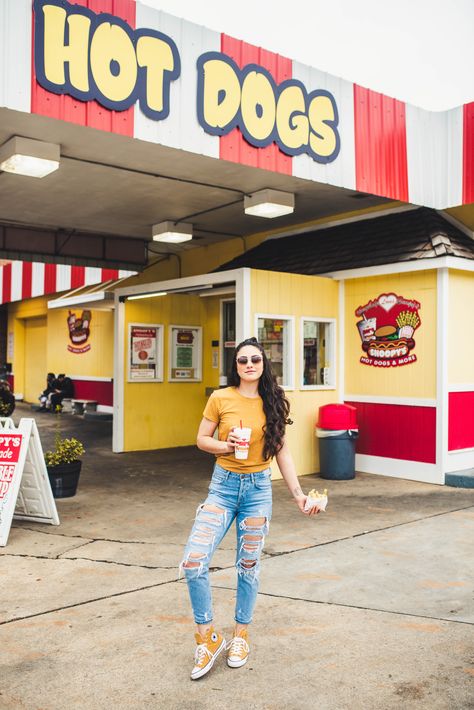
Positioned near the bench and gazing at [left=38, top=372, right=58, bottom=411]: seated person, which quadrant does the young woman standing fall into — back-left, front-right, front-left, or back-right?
back-left

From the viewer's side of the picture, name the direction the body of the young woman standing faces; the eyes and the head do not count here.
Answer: toward the camera

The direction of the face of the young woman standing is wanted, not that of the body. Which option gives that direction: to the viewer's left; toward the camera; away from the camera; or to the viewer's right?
toward the camera

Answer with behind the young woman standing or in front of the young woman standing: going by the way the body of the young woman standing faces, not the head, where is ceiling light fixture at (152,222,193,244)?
behind

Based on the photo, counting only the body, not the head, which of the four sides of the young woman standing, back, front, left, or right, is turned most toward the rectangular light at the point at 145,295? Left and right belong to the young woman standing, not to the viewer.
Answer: back

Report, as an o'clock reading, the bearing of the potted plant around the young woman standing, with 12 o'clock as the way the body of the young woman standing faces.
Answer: The potted plant is roughly at 5 o'clock from the young woman standing.

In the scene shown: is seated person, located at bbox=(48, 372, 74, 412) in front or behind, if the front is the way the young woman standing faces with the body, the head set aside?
behind

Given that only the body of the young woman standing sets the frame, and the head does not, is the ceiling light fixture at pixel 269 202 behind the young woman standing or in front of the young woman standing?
behind

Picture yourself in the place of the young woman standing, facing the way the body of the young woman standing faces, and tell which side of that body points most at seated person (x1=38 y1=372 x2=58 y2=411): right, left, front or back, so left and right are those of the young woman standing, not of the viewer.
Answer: back

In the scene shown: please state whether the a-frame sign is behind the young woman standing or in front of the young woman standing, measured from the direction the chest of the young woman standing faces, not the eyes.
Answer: behind

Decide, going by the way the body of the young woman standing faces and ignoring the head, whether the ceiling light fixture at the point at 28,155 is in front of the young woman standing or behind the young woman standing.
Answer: behind
